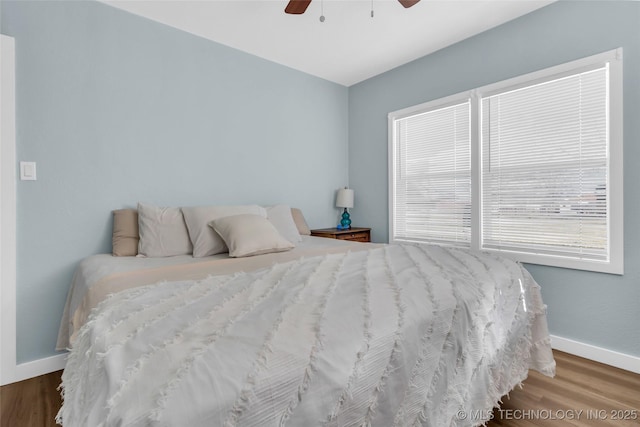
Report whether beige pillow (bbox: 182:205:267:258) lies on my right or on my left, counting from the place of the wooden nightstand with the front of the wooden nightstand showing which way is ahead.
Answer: on my right

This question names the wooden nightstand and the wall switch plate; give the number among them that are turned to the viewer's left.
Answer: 0

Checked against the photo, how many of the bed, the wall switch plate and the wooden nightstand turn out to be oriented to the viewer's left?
0

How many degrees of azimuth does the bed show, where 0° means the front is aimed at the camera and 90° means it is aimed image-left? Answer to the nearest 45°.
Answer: approximately 315°

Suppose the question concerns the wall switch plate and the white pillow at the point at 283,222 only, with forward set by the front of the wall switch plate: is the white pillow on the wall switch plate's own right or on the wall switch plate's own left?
on the wall switch plate's own left

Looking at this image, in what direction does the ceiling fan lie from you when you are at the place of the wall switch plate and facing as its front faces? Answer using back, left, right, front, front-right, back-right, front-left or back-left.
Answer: front-left
